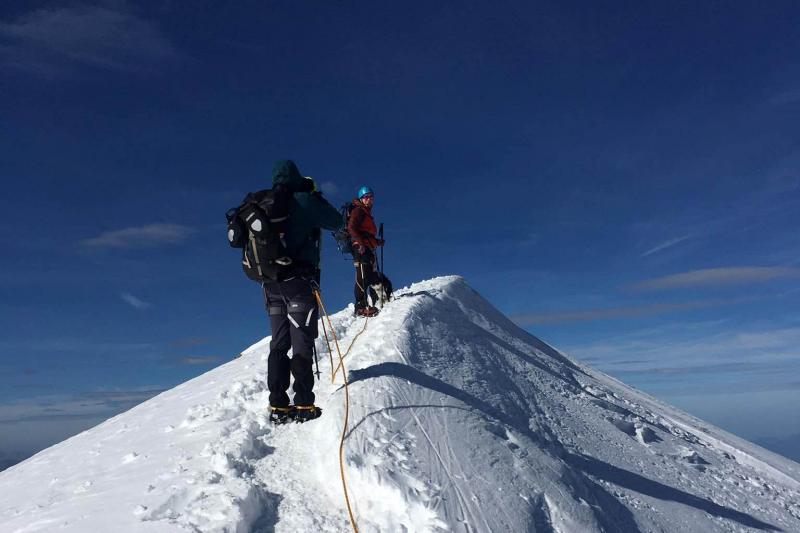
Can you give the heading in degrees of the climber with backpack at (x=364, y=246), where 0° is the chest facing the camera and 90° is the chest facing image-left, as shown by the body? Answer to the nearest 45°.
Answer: approximately 315°

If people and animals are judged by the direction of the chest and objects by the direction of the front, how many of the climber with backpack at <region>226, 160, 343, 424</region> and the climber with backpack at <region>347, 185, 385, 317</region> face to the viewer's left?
0

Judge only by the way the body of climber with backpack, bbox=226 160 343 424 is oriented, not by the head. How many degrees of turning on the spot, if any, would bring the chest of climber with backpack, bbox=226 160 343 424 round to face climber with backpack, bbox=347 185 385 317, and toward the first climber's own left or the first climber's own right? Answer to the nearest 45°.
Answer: approximately 45° to the first climber's own left

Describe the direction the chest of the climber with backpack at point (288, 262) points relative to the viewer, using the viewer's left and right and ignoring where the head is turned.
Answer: facing away from the viewer and to the right of the viewer

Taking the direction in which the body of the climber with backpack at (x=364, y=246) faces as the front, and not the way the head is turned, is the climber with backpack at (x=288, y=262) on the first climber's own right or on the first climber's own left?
on the first climber's own right
